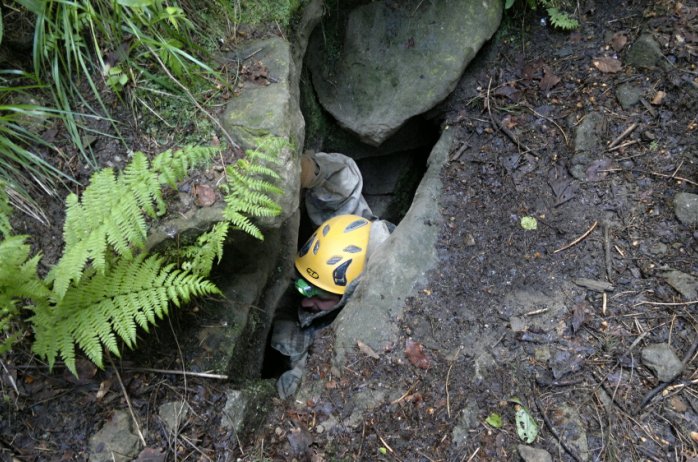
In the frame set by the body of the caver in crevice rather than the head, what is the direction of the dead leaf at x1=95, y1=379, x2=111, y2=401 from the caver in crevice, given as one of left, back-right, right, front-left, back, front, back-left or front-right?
front

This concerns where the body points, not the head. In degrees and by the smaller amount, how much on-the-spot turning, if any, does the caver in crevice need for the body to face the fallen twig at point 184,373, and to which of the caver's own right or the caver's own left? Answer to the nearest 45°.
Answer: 0° — they already face it

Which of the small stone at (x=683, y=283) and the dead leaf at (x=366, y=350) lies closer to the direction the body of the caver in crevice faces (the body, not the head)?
the dead leaf

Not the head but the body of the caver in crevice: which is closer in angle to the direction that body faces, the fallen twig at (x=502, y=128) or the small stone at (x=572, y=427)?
the small stone

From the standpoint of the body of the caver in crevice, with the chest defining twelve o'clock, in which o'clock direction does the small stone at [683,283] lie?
The small stone is roughly at 9 o'clock from the caver in crevice.

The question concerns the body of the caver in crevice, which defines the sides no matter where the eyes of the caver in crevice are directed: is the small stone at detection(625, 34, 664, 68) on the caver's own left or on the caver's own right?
on the caver's own left

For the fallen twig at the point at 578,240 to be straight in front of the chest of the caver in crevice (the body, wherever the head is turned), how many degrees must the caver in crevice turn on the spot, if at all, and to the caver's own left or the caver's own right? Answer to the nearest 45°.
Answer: approximately 90° to the caver's own left

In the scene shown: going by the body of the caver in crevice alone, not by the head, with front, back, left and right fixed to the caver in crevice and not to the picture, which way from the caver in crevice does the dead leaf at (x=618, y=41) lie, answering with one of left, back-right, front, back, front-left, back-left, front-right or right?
back-left

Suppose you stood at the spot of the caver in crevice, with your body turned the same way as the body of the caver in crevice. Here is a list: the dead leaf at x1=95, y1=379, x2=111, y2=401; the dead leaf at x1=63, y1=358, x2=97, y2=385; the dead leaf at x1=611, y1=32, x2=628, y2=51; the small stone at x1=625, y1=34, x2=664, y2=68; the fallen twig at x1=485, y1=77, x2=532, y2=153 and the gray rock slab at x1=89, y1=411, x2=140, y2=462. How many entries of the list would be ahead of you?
3

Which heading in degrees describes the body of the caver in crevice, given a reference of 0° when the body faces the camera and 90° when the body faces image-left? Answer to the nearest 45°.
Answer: approximately 45°

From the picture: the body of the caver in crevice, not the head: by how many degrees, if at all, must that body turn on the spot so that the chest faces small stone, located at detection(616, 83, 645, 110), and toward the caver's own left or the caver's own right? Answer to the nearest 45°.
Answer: approximately 135° to the caver's own left

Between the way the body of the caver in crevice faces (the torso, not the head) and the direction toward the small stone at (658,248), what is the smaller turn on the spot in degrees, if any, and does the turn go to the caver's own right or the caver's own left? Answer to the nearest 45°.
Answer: approximately 90° to the caver's own left

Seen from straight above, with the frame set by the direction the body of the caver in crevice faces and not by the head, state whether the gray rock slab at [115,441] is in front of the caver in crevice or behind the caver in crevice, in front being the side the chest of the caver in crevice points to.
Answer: in front

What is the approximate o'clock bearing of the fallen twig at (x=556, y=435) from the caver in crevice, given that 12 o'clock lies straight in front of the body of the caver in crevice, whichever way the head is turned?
The fallen twig is roughly at 10 o'clock from the caver in crevice.

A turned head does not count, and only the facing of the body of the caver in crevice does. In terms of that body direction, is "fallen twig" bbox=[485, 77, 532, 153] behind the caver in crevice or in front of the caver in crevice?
behind

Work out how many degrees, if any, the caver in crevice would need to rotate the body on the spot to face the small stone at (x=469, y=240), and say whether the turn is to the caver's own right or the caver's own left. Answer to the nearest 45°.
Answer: approximately 90° to the caver's own left

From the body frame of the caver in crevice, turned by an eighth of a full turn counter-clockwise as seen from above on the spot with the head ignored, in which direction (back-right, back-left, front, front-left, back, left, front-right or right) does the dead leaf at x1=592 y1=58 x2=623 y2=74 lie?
left

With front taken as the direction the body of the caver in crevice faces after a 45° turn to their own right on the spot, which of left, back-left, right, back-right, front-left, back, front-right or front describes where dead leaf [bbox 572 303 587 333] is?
back-left
